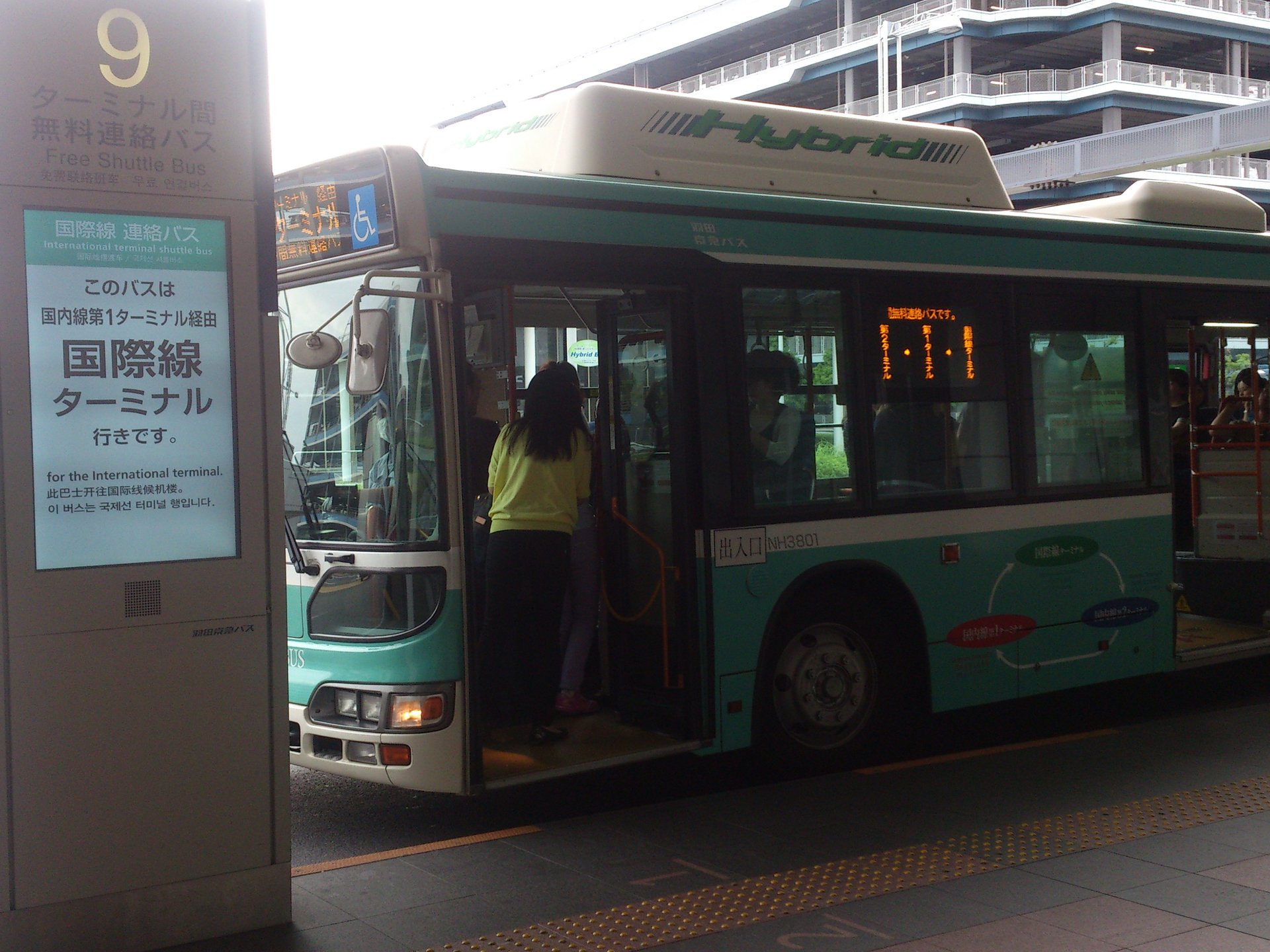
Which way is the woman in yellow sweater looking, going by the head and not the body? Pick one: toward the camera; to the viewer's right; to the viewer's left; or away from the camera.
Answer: away from the camera

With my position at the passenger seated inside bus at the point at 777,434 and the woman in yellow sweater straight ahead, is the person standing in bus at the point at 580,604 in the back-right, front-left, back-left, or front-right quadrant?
front-right

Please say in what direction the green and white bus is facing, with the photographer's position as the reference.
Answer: facing the viewer and to the left of the viewer
